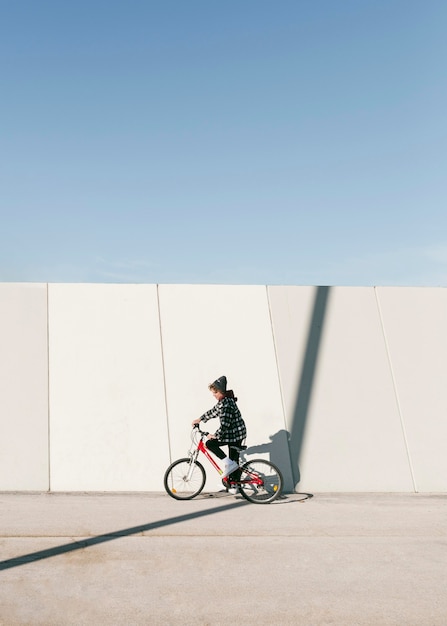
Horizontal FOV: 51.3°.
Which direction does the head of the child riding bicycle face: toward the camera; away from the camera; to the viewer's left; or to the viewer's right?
to the viewer's left

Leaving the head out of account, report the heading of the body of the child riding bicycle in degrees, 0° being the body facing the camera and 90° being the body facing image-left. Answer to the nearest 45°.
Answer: approximately 90°

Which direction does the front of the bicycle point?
to the viewer's left
